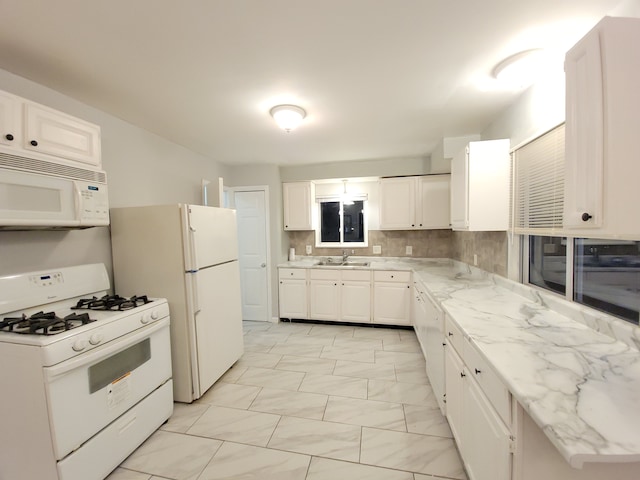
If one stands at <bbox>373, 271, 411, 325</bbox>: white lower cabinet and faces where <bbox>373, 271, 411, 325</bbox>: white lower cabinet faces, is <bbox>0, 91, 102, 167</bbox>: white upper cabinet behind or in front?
in front

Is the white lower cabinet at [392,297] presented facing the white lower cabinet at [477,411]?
yes

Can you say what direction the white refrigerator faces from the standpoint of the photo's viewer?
facing the viewer and to the right of the viewer

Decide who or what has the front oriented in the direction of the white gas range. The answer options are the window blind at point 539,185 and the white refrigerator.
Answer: the window blind

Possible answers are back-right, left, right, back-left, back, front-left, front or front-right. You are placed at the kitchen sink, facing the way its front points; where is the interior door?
right

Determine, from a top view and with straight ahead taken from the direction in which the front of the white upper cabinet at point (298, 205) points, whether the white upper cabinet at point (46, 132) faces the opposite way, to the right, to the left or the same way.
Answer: to the left

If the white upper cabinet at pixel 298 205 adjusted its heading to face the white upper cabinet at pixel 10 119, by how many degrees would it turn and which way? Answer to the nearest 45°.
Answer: approximately 45° to its right

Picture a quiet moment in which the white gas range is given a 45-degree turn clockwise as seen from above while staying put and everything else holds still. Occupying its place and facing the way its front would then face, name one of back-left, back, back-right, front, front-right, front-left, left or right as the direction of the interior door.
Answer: back-left

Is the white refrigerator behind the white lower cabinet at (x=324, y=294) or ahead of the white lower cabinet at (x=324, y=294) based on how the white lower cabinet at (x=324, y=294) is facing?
ahead

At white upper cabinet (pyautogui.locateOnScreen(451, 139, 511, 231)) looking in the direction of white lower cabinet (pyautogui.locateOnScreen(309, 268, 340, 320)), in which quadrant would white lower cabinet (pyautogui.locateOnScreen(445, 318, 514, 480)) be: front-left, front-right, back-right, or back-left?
back-left

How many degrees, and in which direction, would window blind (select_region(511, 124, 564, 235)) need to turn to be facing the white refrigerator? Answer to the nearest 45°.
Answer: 0° — it already faces it

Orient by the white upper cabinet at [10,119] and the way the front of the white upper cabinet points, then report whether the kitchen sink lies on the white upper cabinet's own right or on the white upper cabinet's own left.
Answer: on the white upper cabinet's own left

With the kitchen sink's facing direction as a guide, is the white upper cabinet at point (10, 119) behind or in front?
in front

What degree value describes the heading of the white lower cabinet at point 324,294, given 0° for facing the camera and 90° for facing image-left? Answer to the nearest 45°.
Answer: approximately 0°

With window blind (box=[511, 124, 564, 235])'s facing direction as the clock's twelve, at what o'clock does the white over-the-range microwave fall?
The white over-the-range microwave is roughly at 12 o'clock from the window blind.
